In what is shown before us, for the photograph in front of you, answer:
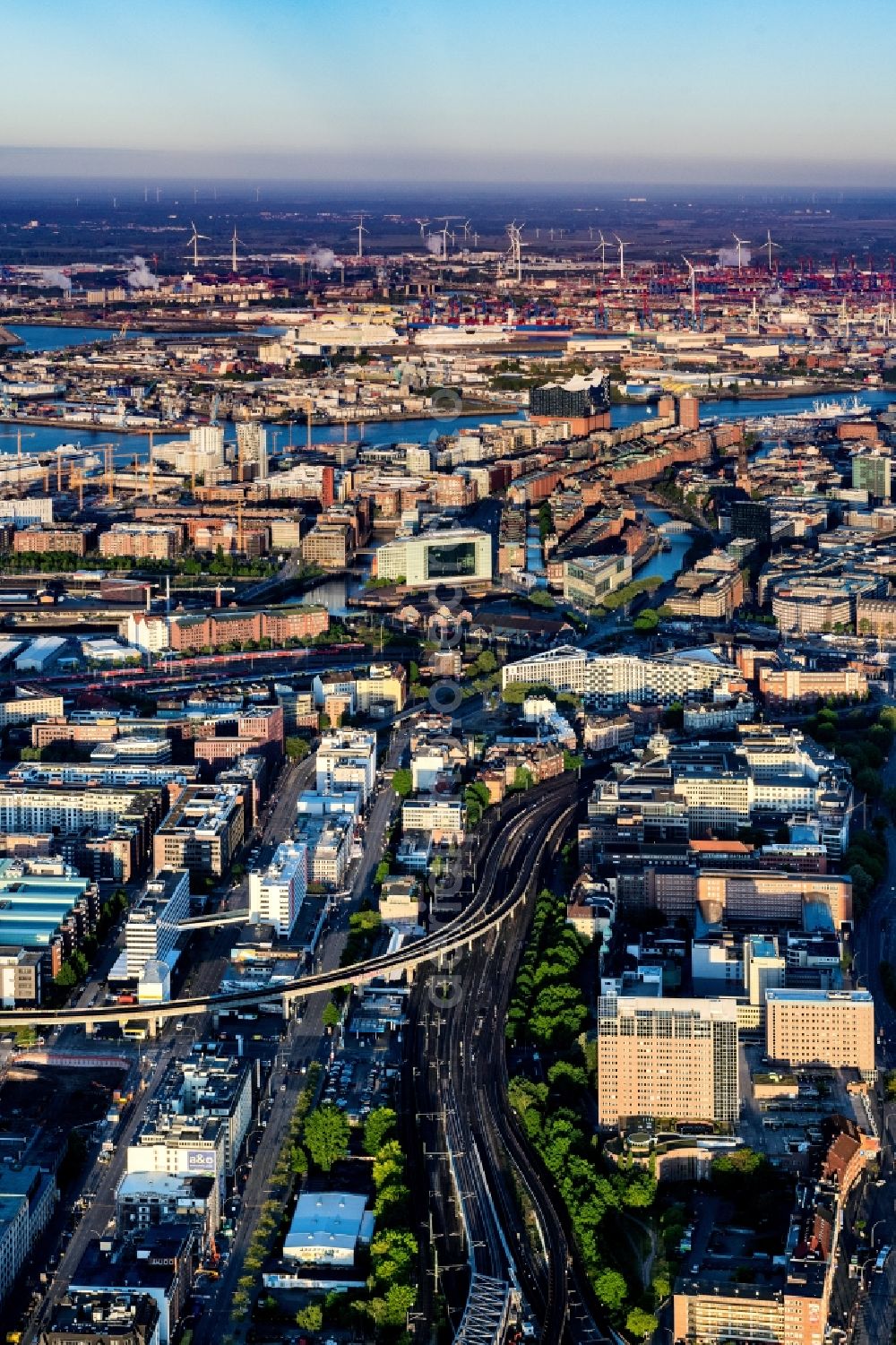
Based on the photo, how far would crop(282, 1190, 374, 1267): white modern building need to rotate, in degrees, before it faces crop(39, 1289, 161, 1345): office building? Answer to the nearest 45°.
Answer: approximately 45° to its right

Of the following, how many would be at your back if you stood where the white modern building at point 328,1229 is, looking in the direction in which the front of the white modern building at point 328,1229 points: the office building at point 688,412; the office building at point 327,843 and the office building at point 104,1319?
2

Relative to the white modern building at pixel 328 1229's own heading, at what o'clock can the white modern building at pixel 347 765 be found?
the white modern building at pixel 347 765 is roughly at 6 o'clock from the white modern building at pixel 328 1229.

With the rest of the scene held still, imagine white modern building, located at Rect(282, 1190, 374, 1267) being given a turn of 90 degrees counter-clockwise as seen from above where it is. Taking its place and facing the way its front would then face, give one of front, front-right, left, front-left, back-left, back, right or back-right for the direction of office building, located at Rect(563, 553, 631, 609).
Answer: left

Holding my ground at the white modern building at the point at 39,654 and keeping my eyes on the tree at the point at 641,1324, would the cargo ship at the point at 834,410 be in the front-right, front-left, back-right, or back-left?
back-left

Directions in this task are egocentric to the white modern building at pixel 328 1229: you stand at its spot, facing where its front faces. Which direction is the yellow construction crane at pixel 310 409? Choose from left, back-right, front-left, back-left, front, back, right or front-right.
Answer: back

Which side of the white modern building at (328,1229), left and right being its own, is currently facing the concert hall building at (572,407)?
back

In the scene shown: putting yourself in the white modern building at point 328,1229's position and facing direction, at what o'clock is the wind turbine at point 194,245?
The wind turbine is roughly at 6 o'clock from the white modern building.

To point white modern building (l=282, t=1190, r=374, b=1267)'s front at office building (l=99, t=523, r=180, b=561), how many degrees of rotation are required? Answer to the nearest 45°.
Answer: approximately 180°

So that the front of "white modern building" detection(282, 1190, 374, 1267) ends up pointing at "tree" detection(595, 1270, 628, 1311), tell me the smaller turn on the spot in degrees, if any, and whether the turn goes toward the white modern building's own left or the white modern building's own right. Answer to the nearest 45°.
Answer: approximately 45° to the white modern building's own left

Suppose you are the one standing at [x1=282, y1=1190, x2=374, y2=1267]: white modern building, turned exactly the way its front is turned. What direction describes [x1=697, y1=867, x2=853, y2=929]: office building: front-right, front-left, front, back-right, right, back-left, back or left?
back-left

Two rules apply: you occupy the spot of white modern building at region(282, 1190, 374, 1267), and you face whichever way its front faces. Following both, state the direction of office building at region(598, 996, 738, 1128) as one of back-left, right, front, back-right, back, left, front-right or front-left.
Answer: back-left
